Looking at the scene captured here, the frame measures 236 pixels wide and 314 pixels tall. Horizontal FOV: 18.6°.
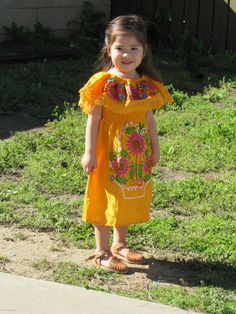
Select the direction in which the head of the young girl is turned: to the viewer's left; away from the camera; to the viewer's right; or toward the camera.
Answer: toward the camera

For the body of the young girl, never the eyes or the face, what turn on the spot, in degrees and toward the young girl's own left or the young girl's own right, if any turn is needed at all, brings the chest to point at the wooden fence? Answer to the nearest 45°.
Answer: approximately 135° to the young girl's own left

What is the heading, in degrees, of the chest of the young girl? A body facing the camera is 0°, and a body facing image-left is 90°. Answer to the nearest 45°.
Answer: approximately 315°
